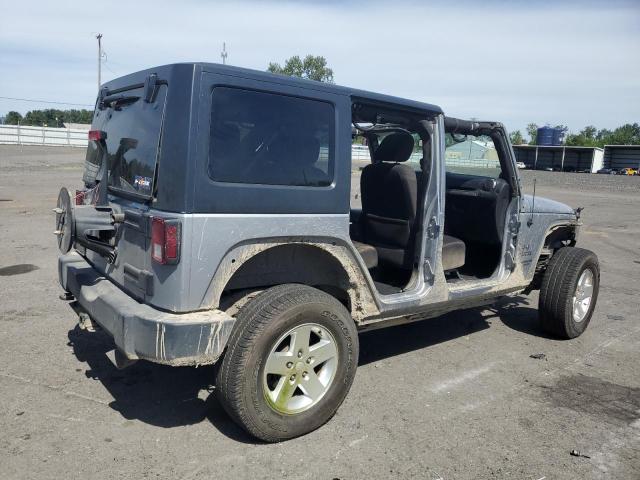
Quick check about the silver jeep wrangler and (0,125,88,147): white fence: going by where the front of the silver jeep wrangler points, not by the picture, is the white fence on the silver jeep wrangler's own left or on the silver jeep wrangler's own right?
on the silver jeep wrangler's own left

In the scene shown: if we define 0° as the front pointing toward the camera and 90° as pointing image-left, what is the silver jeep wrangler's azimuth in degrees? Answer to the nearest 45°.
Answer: approximately 225°
